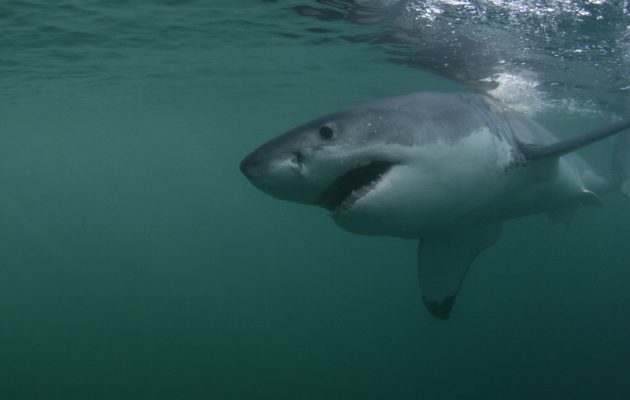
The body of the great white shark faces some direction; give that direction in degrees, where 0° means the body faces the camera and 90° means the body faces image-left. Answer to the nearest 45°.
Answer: approximately 45°
